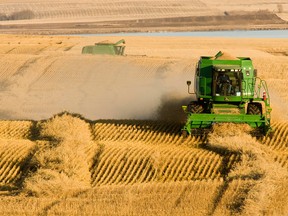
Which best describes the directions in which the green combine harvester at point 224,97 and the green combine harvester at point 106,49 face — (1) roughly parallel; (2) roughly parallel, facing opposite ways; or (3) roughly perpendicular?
roughly perpendicular

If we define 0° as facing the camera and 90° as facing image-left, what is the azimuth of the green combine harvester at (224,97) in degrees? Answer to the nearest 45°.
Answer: approximately 0°
